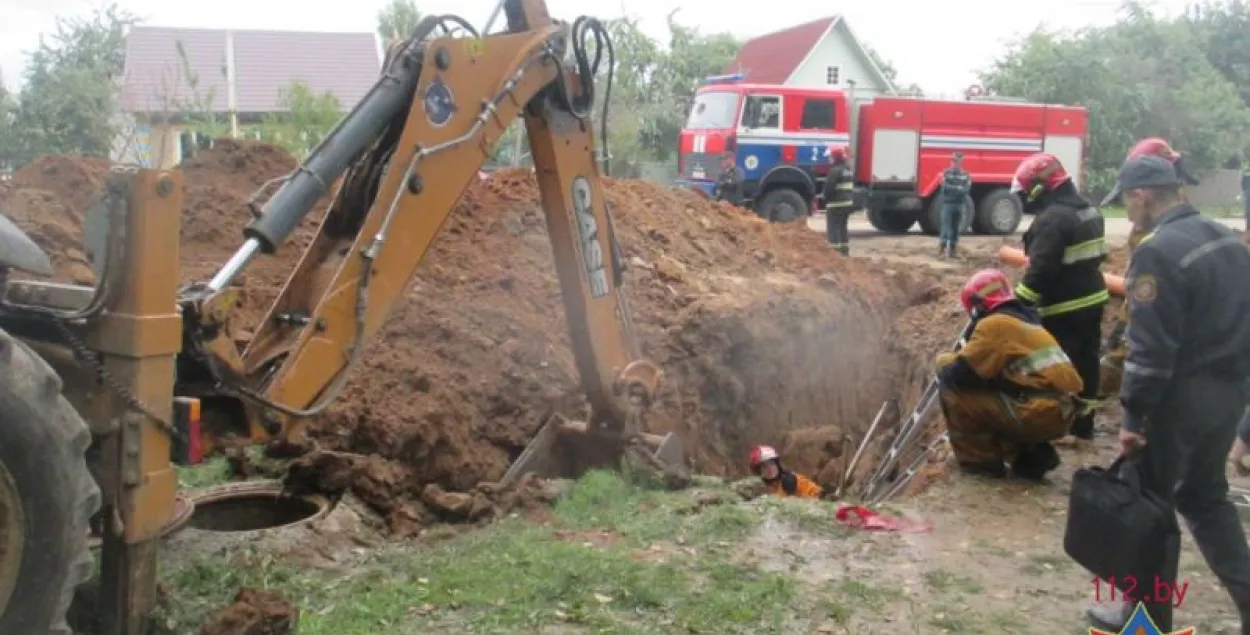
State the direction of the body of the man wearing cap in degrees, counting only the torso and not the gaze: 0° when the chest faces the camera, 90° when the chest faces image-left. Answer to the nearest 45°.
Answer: approximately 135°

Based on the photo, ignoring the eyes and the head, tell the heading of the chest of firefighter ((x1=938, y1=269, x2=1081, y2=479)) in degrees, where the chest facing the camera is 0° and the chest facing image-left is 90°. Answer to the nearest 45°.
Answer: approximately 90°

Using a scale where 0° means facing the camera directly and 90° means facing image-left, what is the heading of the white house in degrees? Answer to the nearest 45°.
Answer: approximately 315°

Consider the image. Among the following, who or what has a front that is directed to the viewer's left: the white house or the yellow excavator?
the yellow excavator

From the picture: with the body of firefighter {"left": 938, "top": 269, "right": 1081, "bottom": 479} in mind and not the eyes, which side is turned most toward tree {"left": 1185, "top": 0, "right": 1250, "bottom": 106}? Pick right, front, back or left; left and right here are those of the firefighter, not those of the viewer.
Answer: right

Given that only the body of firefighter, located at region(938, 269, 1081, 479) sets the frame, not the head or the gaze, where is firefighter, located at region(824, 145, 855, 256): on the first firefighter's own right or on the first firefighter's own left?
on the first firefighter's own right

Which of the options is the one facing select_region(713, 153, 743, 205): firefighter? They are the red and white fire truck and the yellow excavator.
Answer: the red and white fire truck

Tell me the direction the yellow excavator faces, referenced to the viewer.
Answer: facing to the left of the viewer

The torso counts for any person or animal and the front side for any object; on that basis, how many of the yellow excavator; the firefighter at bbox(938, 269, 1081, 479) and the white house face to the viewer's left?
2

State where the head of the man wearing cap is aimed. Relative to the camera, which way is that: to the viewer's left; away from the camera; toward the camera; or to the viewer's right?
to the viewer's left

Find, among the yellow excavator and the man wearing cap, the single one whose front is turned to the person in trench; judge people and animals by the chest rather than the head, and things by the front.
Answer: the man wearing cap

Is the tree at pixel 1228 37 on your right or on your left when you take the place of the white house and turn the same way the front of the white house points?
on your left
